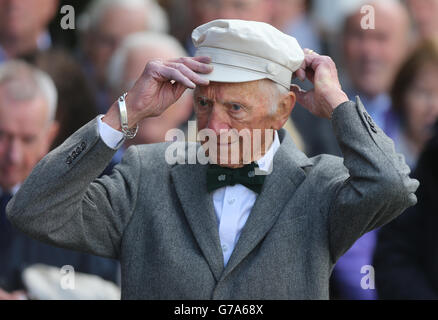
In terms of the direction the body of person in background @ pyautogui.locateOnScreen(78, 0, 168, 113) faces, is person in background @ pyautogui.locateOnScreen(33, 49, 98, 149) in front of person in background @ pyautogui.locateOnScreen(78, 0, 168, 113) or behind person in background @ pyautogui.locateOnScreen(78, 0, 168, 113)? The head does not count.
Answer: in front

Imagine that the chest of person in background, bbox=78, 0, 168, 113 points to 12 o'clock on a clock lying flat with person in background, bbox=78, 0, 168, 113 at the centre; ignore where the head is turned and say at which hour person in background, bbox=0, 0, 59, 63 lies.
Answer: person in background, bbox=0, 0, 59, 63 is roughly at 3 o'clock from person in background, bbox=78, 0, 168, 113.

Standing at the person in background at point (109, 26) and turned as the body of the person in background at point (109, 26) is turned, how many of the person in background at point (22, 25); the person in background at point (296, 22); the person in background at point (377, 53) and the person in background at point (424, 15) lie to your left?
3

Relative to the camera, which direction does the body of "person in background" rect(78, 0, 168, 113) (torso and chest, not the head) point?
toward the camera

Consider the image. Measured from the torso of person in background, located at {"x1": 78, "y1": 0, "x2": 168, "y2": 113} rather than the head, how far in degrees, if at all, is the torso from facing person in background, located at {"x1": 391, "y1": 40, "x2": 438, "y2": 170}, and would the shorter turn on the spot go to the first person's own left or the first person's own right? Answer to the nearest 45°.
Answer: approximately 90° to the first person's own left

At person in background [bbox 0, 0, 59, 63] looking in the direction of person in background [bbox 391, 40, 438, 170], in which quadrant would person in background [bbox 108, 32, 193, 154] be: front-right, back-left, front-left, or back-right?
front-right

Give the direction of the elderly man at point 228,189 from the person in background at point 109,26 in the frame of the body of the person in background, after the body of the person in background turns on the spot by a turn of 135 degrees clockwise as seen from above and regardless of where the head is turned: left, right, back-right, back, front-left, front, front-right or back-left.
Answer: back-left

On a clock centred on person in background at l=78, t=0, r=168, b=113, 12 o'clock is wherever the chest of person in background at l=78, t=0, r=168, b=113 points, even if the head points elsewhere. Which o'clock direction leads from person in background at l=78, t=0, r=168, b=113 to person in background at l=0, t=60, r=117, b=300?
person in background at l=0, t=60, r=117, b=300 is roughly at 1 o'clock from person in background at l=78, t=0, r=168, b=113.

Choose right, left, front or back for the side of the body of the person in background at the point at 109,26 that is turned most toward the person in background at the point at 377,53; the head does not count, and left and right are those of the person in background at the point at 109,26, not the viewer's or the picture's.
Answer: left

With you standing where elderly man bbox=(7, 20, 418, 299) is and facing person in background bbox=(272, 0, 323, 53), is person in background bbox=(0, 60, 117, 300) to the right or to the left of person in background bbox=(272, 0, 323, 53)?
left

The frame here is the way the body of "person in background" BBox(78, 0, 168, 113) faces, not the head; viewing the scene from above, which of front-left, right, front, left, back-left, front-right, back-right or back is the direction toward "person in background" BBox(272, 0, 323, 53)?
left
